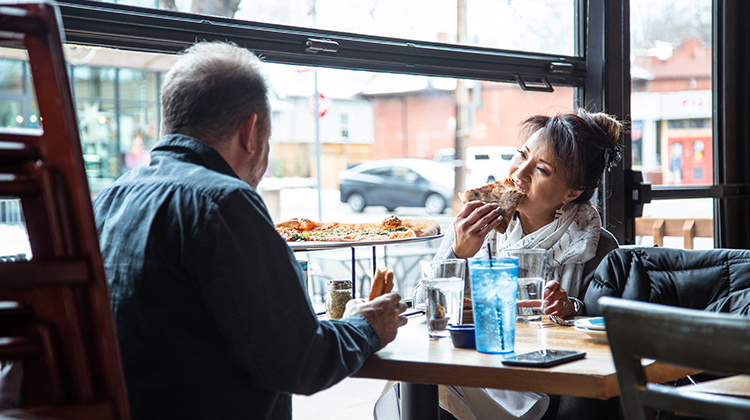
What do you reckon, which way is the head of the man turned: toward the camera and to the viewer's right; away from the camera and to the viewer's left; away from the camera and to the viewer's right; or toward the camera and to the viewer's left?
away from the camera and to the viewer's right

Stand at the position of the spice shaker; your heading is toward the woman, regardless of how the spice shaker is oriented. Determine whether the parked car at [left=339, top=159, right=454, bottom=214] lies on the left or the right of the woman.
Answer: left

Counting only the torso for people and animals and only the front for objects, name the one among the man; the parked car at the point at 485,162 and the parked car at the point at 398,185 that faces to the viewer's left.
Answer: the parked car at the point at 485,162

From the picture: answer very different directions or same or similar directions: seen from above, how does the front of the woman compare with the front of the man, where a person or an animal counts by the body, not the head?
very different directions

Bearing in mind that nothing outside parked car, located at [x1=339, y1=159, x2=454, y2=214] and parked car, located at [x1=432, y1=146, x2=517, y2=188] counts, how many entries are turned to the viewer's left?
1

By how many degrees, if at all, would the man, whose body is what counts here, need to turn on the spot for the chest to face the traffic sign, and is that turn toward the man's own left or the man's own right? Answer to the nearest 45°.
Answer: approximately 45° to the man's own left

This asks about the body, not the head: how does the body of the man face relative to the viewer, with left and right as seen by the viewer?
facing away from the viewer and to the right of the viewer

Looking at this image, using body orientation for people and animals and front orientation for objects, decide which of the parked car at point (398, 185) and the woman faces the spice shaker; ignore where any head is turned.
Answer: the woman
